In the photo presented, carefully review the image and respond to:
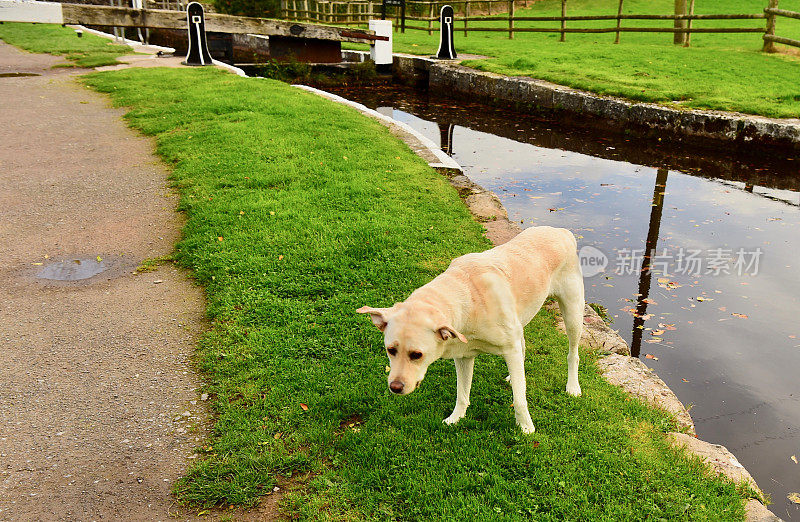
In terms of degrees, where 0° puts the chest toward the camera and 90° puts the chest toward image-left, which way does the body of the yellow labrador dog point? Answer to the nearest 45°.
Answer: approximately 45°

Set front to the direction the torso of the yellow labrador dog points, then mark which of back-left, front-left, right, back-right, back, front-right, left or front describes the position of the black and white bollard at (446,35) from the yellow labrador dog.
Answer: back-right

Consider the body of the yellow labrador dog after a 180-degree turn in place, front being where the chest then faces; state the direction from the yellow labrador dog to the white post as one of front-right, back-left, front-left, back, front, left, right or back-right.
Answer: front-left

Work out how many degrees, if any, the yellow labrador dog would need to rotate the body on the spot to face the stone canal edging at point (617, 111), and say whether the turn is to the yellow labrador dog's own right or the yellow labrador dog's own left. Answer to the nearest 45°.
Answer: approximately 135° to the yellow labrador dog's own right

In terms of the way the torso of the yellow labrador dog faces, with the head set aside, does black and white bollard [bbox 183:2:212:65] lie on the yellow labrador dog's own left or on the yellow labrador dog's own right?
on the yellow labrador dog's own right
